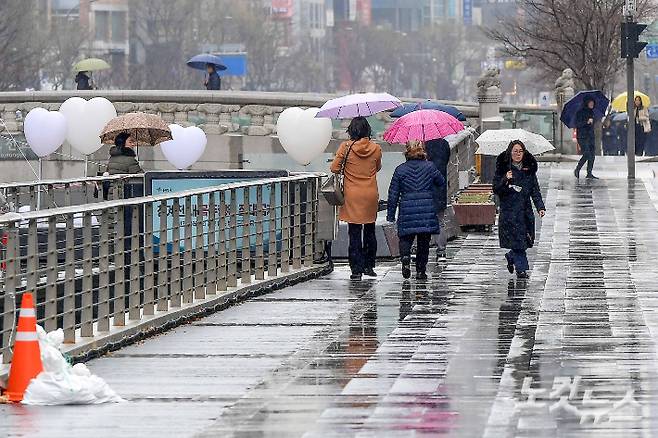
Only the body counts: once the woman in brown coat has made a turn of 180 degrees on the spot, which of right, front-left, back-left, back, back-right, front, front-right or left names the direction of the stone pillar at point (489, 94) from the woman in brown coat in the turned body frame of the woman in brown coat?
back

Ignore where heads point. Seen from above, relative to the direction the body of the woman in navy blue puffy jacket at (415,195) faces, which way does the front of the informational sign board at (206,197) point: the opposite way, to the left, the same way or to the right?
the opposite way

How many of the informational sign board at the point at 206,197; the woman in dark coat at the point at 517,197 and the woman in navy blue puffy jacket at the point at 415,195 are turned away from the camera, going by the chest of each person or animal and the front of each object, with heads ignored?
1

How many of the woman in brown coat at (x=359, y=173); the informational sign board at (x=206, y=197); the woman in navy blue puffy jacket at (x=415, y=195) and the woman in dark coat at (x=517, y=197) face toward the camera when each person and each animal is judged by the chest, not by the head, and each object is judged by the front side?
2

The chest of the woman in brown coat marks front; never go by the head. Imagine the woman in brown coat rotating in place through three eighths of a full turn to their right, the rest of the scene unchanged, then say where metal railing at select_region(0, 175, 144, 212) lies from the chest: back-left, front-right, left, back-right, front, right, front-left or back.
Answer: back

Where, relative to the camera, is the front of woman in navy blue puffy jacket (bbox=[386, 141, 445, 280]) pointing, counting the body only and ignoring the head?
away from the camera

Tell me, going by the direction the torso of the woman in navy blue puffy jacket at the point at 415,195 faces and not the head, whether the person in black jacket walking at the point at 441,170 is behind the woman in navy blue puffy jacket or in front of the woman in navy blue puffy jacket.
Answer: in front

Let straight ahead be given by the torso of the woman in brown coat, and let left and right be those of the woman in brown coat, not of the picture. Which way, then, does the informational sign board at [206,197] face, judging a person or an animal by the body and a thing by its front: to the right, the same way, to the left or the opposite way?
the opposite way

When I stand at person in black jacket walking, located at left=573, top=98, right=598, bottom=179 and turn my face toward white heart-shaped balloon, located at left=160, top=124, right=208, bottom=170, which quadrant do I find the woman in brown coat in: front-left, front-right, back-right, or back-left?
front-left

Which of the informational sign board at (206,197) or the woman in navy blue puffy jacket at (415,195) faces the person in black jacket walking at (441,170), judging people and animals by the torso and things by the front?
the woman in navy blue puffy jacket

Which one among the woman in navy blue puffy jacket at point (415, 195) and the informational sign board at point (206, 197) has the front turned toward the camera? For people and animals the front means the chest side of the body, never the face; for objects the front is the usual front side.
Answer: the informational sign board

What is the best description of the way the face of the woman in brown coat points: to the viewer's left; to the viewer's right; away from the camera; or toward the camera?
away from the camera

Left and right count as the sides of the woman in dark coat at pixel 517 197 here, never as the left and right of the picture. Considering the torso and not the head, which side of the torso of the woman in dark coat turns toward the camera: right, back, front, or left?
front

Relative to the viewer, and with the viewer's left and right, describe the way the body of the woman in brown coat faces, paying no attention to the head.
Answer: facing away from the viewer

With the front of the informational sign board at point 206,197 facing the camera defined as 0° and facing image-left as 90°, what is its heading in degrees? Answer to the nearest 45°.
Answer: approximately 0°

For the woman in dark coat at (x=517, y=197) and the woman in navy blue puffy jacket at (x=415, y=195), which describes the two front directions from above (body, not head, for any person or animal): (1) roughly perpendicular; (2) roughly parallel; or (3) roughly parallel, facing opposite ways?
roughly parallel, facing opposite ways

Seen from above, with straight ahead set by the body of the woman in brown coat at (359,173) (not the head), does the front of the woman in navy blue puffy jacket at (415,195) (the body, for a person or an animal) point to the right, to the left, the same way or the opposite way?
the same way

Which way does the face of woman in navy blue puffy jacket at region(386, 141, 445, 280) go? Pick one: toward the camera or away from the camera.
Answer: away from the camera
